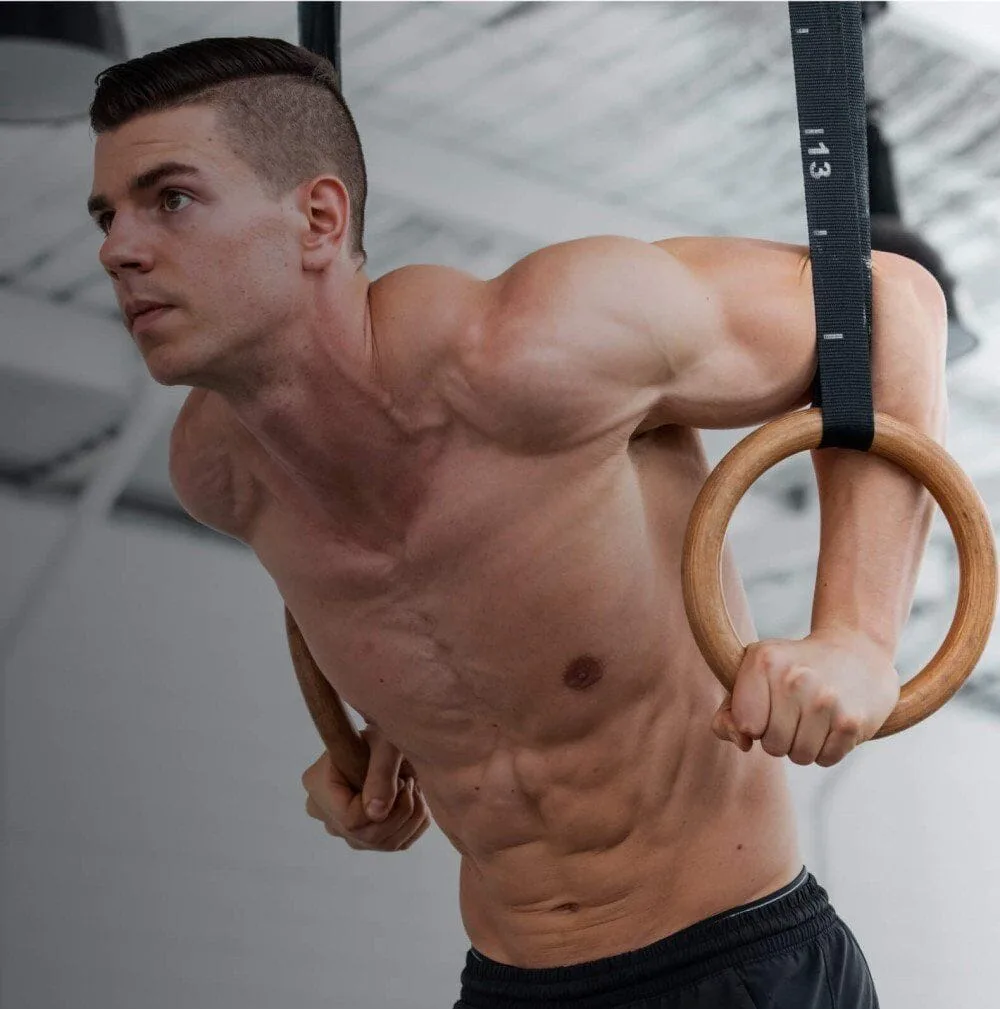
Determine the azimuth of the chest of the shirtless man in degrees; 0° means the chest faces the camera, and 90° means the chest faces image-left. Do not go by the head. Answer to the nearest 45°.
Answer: approximately 45°

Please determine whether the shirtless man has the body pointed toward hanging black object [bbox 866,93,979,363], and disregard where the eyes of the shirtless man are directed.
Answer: no
